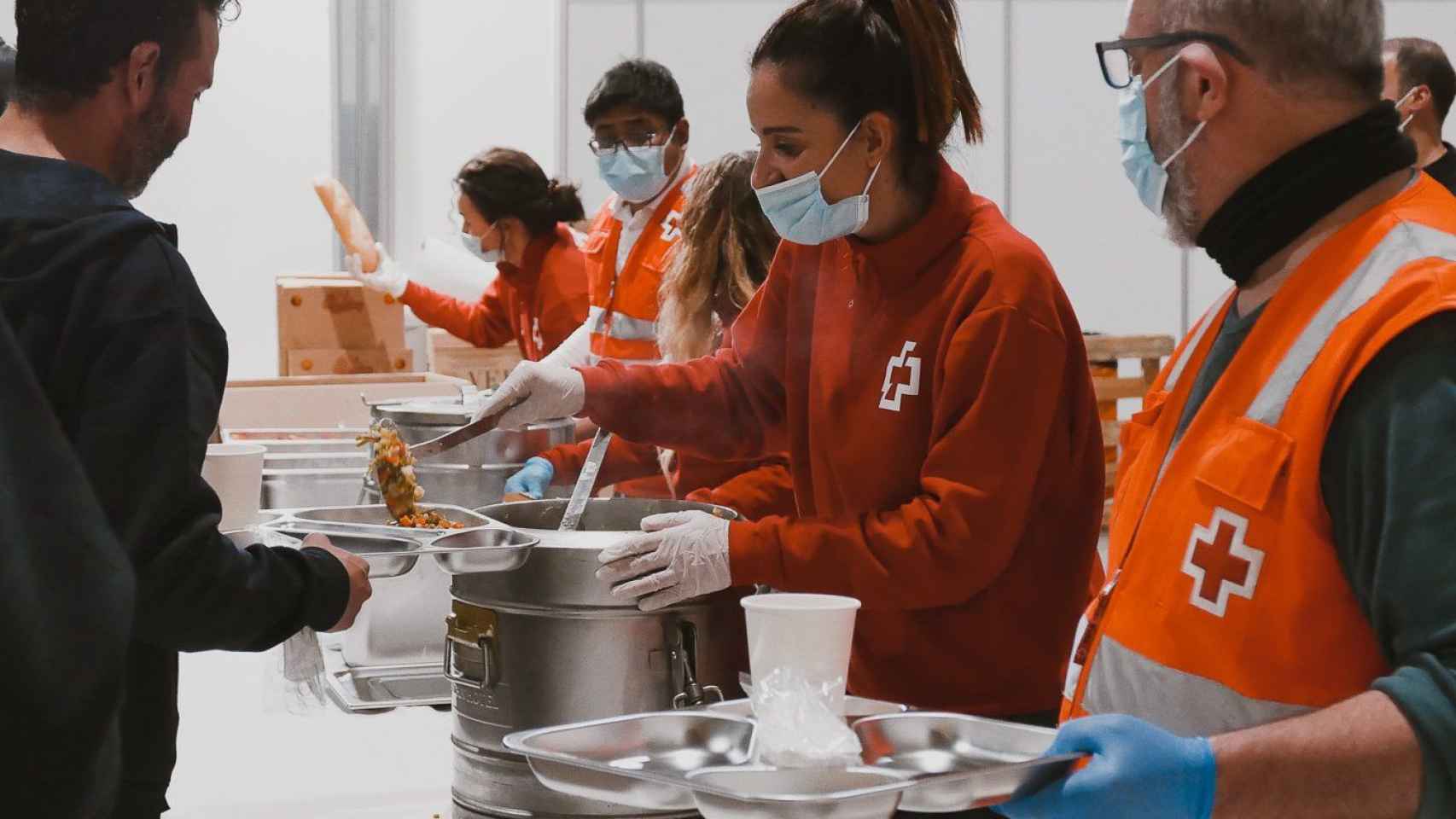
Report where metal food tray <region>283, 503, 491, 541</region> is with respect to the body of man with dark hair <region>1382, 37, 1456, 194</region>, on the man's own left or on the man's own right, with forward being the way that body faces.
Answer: on the man's own left

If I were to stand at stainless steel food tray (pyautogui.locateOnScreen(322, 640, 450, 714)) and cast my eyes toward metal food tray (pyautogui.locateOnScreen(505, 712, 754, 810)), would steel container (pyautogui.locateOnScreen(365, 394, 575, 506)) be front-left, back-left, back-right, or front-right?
back-left

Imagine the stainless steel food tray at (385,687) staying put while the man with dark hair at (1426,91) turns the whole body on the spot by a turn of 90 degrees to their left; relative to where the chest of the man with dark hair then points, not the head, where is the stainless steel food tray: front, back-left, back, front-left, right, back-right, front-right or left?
front-right

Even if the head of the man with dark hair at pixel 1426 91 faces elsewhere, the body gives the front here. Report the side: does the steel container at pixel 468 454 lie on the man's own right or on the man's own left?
on the man's own left

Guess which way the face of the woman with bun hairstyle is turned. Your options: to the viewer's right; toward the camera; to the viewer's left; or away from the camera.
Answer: to the viewer's left

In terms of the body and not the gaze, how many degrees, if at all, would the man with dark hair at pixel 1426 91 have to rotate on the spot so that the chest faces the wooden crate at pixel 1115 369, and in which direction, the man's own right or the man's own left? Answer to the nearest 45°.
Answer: approximately 45° to the man's own right

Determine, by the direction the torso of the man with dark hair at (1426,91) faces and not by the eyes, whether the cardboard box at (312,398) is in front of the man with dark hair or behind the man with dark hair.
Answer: in front

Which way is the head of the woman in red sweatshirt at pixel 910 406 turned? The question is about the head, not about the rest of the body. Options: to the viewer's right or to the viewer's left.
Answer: to the viewer's left

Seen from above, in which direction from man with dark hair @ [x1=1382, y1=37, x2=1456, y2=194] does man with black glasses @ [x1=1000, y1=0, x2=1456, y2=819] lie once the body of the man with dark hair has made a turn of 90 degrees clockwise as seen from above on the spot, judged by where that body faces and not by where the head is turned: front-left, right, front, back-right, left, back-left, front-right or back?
back

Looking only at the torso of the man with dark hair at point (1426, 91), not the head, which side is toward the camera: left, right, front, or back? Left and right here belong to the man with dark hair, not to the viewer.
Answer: left

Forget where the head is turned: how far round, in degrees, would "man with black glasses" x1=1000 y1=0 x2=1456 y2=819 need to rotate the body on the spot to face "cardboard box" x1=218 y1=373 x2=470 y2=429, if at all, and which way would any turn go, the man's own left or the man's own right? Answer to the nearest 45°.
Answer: approximately 90° to the man's own right

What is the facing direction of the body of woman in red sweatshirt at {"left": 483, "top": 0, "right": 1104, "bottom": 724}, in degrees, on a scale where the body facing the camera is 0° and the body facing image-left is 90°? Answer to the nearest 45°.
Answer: approximately 45°

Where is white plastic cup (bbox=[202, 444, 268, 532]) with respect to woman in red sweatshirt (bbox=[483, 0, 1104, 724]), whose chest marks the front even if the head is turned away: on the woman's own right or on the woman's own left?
on the woman's own right
